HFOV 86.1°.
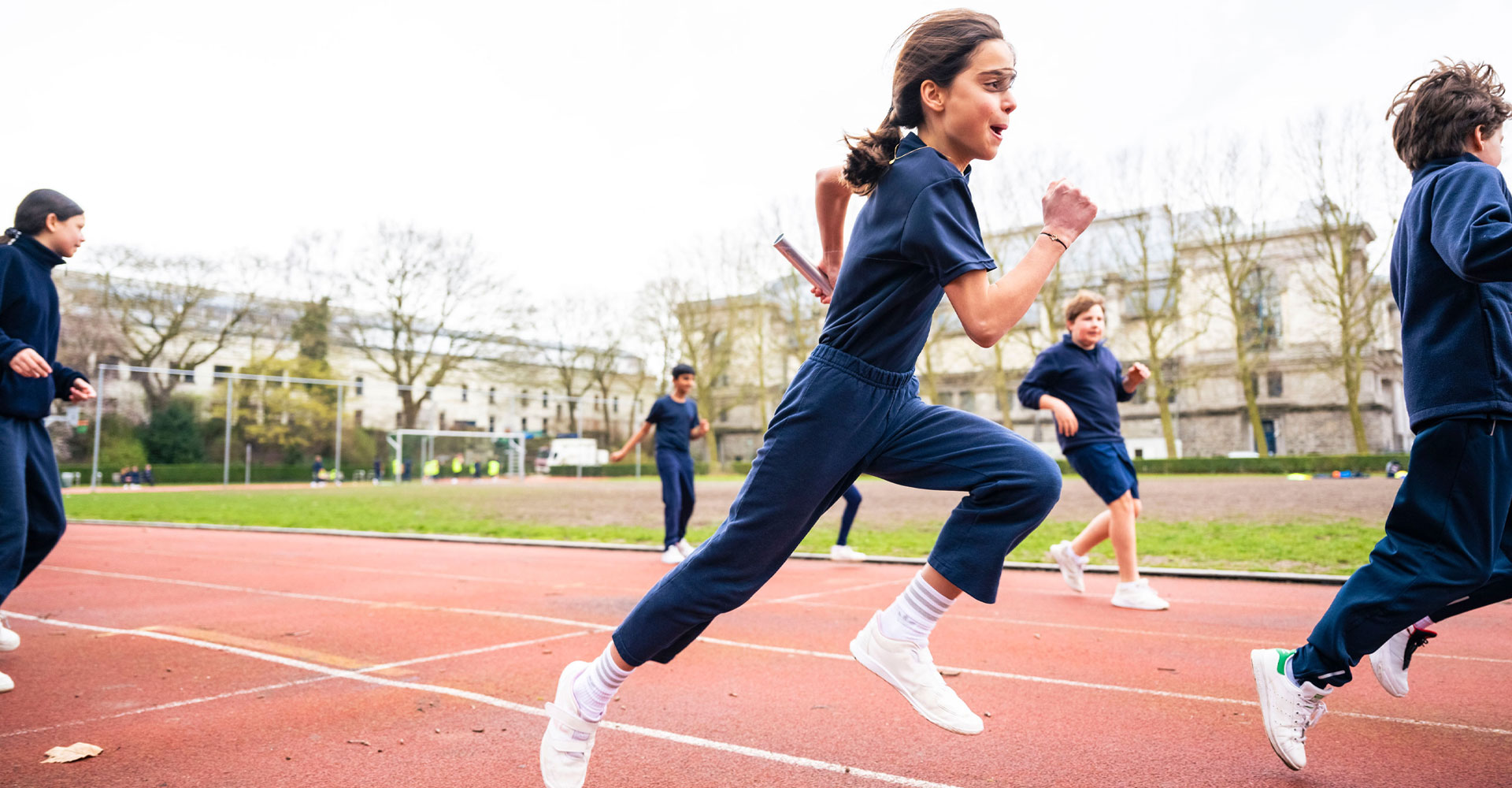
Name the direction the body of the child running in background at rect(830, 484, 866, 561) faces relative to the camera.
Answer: to the viewer's right

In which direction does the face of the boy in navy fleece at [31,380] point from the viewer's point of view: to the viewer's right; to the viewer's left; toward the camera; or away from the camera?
to the viewer's right

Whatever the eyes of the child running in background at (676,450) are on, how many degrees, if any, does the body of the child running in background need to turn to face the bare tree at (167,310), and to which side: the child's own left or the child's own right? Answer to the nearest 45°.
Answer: approximately 180°

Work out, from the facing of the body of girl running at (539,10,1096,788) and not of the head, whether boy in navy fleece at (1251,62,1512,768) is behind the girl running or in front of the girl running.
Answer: in front

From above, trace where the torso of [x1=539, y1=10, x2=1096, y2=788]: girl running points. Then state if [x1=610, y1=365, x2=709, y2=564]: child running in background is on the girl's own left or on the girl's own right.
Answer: on the girl's own left

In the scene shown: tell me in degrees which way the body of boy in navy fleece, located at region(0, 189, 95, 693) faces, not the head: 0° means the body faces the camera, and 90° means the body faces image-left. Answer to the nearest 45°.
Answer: approximately 270°

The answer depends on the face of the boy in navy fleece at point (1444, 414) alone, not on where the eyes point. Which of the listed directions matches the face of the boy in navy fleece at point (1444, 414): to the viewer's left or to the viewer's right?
to the viewer's right

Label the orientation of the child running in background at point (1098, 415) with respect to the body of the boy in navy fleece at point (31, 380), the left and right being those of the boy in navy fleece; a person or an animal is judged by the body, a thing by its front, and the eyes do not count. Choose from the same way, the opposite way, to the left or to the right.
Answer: to the right

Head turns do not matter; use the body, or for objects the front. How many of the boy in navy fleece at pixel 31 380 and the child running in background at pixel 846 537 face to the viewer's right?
2

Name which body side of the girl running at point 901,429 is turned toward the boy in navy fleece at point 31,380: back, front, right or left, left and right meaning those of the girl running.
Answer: back

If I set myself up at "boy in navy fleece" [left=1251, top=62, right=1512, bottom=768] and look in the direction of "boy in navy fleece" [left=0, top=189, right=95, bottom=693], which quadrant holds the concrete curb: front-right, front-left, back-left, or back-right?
front-right

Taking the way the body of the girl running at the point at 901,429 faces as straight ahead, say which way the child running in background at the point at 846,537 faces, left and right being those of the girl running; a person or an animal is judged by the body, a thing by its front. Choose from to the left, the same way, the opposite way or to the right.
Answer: the same way
